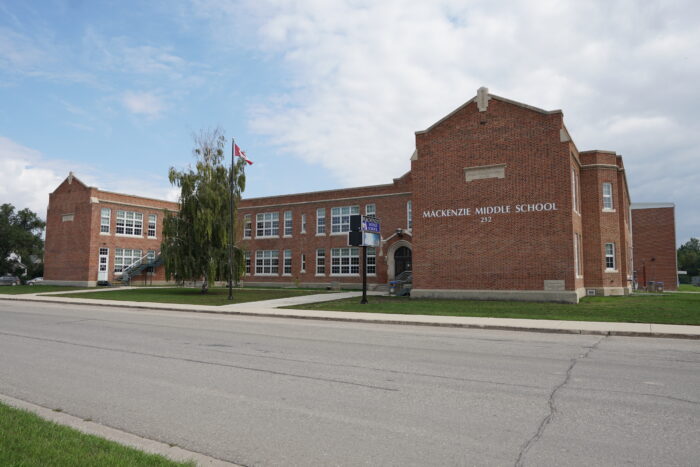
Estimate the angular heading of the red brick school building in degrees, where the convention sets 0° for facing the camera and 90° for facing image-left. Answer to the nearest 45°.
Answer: approximately 0°

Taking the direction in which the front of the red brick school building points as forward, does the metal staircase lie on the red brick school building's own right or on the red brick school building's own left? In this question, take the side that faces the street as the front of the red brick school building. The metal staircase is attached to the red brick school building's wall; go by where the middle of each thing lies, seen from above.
on the red brick school building's own right

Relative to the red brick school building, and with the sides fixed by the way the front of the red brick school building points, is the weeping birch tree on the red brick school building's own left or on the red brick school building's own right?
on the red brick school building's own right
